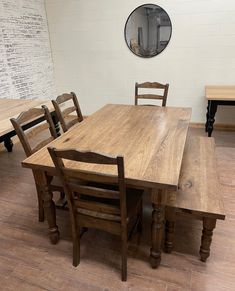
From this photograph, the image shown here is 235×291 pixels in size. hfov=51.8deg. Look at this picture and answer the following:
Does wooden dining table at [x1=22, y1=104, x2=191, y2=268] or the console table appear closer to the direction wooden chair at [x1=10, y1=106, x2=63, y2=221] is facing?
the wooden dining table

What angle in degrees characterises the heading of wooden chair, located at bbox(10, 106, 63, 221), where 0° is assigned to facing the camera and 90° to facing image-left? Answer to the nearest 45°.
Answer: approximately 315°

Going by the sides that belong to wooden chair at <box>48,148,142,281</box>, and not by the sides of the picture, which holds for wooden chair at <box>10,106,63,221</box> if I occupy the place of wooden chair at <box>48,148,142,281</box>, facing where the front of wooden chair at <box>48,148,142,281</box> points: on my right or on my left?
on my left

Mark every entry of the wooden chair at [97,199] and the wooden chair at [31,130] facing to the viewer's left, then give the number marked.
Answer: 0

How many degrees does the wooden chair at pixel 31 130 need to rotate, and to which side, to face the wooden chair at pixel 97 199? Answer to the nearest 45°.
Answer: approximately 45° to its right

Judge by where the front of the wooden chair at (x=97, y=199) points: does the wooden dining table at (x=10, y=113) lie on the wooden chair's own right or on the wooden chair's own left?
on the wooden chair's own left

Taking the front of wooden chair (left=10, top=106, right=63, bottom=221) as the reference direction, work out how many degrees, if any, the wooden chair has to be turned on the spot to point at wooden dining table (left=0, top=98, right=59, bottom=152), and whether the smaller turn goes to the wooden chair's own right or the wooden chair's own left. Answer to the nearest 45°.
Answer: approximately 135° to the wooden chair's own left

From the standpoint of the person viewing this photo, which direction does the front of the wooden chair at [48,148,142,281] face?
facing away from the viewer and to the right of the viewer

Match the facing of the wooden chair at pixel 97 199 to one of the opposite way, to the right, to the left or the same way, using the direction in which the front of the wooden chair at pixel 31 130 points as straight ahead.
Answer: to the left

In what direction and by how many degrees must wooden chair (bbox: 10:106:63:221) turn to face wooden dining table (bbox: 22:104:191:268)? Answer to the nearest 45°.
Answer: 0° — it already faces it
